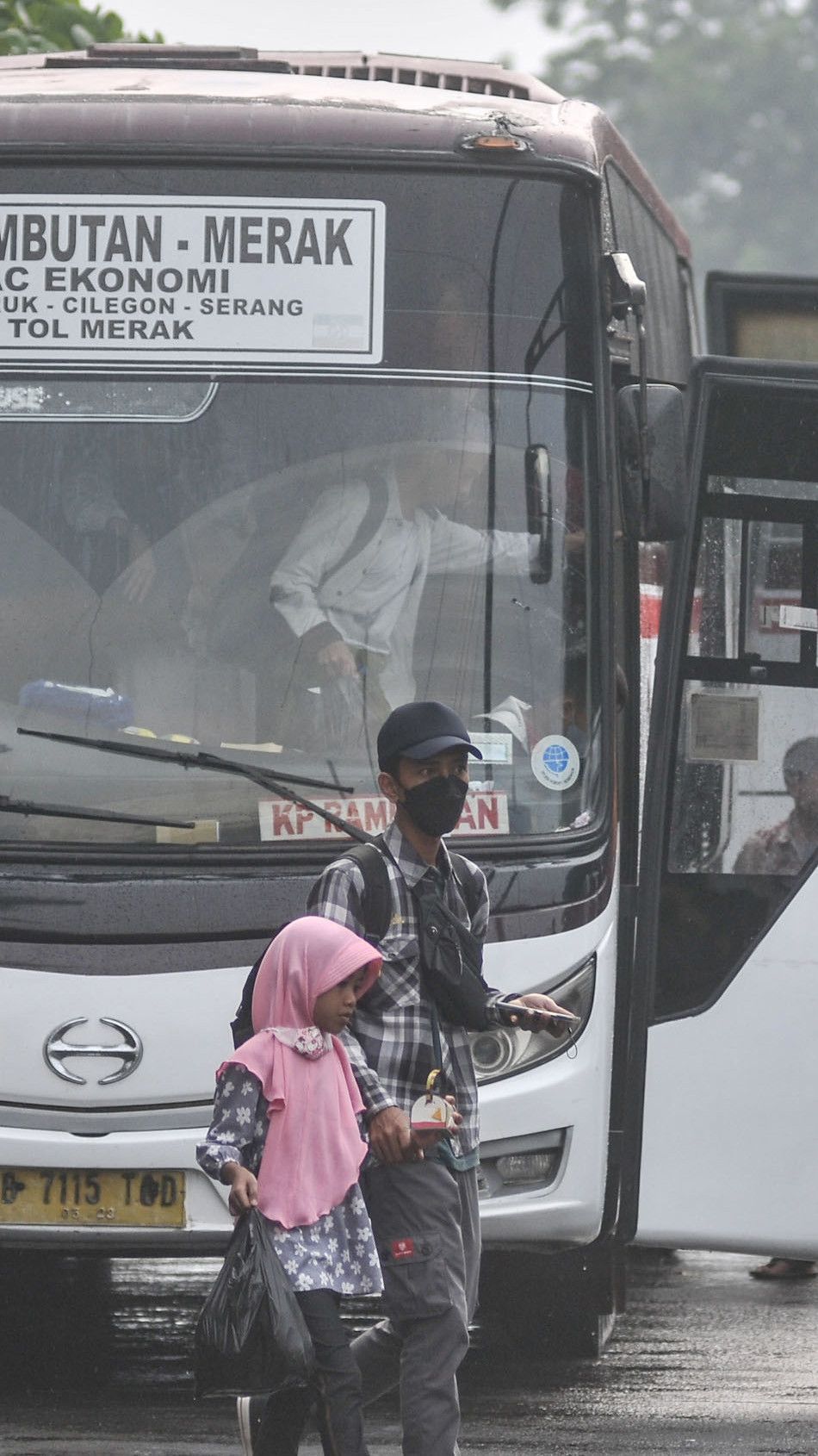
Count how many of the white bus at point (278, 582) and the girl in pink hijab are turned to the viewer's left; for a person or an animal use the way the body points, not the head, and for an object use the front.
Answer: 0

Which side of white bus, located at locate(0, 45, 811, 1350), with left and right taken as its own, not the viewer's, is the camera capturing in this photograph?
front

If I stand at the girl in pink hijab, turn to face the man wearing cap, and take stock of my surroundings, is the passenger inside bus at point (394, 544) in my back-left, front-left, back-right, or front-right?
front-left

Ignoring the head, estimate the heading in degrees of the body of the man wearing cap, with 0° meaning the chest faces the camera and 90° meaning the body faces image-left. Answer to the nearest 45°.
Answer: approximately 315°

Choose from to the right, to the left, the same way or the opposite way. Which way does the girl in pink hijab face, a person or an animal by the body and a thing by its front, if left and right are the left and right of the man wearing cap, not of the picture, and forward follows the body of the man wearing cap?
the same way
